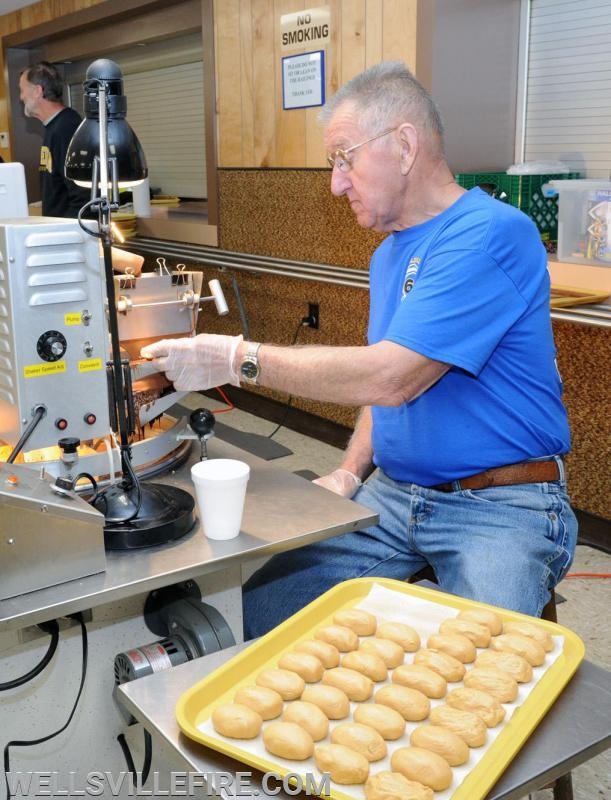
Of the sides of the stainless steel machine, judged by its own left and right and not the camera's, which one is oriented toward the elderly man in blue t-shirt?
left

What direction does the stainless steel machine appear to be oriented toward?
toward the camera

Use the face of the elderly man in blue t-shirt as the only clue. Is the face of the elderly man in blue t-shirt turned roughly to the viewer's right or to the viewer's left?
to the viewer's left

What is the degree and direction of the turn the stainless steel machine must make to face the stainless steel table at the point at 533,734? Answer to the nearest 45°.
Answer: approximately 45° to its left
